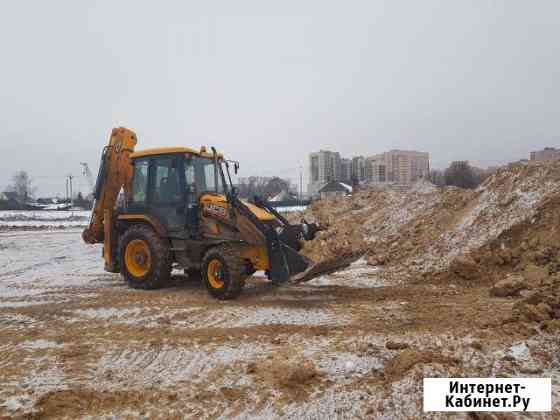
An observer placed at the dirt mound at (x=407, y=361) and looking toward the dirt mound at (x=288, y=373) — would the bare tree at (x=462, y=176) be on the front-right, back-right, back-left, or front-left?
back-right

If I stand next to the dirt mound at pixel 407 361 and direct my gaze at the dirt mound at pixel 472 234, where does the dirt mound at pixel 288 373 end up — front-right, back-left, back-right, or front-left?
back-left

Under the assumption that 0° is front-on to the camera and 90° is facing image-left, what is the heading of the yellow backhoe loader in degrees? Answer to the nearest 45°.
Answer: approximately 315°

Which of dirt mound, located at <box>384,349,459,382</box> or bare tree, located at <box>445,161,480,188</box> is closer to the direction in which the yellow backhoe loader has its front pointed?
the dirt mound

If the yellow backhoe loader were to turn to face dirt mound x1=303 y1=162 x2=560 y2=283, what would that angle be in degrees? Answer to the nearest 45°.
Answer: approximately 45° to its left

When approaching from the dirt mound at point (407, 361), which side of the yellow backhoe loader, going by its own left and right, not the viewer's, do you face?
front

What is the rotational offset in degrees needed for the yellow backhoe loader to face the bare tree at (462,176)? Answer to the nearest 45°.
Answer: approximately 90° to its left
